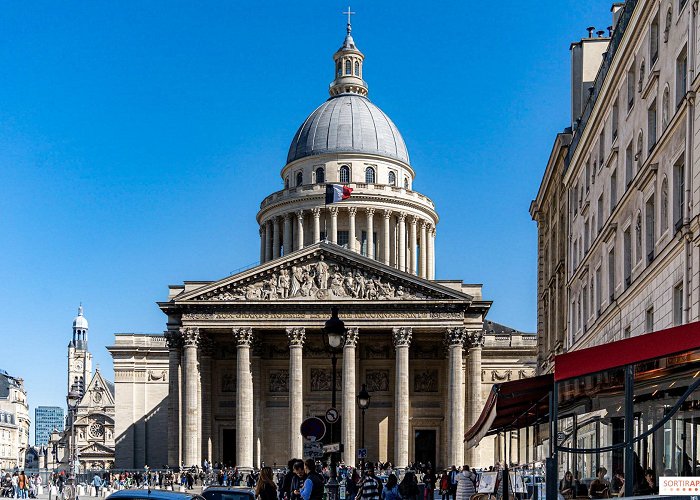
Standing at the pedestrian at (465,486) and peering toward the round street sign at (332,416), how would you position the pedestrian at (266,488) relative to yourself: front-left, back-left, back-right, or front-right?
front-left

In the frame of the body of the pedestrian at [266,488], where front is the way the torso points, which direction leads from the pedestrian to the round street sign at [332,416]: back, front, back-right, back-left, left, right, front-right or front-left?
front

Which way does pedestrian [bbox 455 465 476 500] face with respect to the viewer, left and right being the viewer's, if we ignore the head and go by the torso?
facing away from the viewer

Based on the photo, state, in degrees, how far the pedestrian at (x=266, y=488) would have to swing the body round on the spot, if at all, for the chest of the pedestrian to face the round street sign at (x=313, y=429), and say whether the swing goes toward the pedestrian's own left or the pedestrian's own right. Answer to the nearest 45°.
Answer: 0° — they already face it

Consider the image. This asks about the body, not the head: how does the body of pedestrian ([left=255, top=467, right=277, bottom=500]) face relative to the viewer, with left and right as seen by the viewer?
facing away from the viewer
